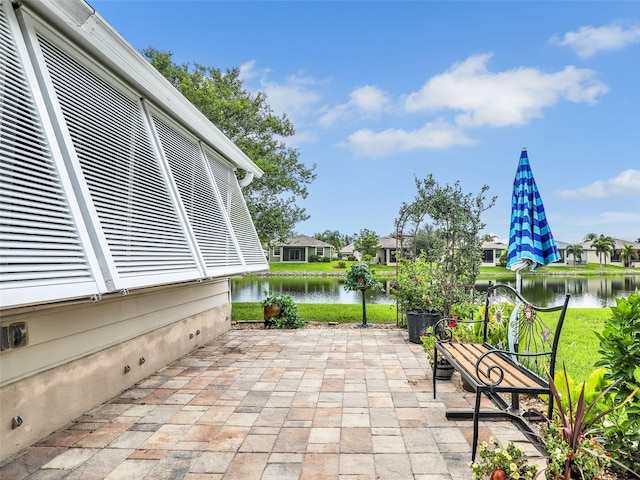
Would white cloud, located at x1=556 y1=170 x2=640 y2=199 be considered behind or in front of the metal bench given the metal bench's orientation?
behind

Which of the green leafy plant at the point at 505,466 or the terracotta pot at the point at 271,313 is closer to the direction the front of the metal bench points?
the green leafy plant

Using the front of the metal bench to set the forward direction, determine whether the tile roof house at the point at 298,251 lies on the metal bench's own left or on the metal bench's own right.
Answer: on the metal bench's own right

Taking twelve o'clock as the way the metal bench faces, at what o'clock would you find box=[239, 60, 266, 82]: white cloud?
The white cloud is roughly at 3 o'clock from the metal bench.

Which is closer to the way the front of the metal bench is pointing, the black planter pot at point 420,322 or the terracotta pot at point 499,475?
the terracotta pot

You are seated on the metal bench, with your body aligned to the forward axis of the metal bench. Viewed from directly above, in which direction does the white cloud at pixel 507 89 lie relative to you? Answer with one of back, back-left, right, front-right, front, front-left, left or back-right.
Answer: back-right

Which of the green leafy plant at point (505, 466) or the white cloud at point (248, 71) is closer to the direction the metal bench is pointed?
the green leafy plant

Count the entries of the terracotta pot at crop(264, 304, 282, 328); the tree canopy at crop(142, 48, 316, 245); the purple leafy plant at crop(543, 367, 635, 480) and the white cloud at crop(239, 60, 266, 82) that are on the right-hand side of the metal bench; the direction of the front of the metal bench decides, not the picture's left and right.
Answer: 3

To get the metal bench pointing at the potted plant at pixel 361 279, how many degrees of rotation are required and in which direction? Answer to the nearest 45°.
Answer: approximately 90° to its right

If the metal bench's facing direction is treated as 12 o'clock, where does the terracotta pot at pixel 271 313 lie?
The terracotta pot is roughly at 3 o'clock from the metal bench.

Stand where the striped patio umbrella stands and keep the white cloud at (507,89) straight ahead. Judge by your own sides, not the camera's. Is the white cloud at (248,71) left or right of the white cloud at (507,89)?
left

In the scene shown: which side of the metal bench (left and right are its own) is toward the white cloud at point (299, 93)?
right

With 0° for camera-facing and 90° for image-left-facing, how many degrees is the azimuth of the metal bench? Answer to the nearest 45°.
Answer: approximately 45°
